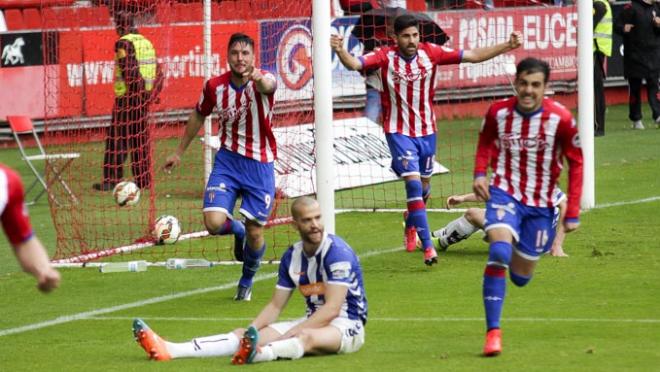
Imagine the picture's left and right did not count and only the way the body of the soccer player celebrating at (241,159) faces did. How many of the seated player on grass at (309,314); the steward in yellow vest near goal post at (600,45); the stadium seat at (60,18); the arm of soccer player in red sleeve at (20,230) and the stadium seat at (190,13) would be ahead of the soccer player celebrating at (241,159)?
2

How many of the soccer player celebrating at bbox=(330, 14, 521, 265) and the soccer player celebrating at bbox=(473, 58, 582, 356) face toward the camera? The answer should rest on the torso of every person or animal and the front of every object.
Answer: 2

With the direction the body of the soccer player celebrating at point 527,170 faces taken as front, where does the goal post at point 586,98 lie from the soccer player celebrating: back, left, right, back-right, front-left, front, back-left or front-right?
back

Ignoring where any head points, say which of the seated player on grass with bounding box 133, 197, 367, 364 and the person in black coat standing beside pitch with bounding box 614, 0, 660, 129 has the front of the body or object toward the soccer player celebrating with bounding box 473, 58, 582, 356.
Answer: the person in black coat standing beside pitch

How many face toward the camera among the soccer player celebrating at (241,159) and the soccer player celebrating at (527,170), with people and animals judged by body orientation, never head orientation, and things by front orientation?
2

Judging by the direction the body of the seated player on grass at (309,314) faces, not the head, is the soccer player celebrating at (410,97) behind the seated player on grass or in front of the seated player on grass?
behind

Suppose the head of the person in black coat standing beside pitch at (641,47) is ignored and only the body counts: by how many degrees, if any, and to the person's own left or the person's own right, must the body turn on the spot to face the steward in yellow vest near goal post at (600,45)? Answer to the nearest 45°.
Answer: approximately 45° to the person's own right

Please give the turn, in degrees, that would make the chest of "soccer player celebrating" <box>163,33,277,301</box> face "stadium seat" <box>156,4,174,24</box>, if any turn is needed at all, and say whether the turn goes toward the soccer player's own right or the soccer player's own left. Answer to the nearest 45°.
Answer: approximately 180°

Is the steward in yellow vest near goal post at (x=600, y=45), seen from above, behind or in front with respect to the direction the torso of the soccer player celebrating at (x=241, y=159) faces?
behind

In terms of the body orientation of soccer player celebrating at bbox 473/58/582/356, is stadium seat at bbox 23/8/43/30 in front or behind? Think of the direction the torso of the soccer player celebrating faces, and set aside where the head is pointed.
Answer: behind

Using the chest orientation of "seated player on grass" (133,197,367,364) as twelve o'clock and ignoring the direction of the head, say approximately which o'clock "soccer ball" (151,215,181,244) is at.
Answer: The soccer ball is roughly at 4 o'clock from the seated player on grass.

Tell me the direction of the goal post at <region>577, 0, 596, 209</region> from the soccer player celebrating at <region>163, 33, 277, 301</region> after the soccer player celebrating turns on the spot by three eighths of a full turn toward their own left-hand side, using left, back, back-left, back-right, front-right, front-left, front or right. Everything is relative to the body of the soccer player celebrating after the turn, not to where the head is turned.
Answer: front
